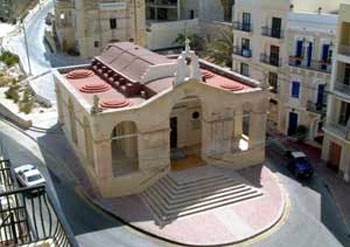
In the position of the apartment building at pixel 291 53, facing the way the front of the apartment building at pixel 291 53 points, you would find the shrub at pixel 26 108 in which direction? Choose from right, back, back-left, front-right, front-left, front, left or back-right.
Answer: front-right

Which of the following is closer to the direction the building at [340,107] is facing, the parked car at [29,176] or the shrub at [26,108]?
the parked car

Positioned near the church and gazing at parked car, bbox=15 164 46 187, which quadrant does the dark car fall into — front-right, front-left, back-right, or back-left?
back-left

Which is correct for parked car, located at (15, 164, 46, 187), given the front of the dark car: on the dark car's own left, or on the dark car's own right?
on the dark car's own right

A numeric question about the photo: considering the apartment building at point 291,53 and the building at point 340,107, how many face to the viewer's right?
0

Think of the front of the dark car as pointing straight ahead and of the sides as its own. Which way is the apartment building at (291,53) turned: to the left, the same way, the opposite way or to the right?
to the right

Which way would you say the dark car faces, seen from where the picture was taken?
facing the viewer and to the right of the viewer

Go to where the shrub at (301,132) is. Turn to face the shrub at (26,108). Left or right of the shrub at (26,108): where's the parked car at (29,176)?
left

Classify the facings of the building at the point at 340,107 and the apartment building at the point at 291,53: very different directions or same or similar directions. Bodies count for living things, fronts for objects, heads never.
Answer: same or similar directions

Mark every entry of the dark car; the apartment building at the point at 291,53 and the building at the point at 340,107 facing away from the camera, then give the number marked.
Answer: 0

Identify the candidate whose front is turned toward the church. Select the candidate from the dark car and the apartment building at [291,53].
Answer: the apartment building

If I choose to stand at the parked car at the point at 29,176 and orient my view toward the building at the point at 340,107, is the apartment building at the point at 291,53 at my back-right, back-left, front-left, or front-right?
front-left

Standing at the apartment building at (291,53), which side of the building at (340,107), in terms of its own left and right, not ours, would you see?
right

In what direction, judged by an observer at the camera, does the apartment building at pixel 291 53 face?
facing the viewer and to the left of the viewer
